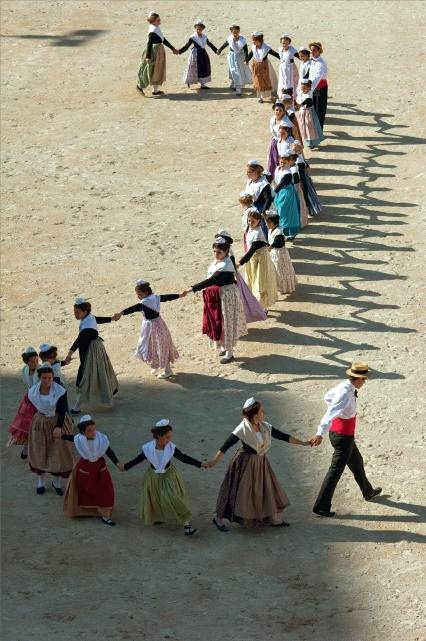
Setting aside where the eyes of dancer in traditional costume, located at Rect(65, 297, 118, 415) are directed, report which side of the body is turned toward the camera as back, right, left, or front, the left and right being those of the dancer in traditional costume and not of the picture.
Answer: left

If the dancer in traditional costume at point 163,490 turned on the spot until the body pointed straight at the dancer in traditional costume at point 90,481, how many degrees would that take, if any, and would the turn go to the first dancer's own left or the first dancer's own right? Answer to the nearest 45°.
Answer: approximately 90° to the first dancer's own right

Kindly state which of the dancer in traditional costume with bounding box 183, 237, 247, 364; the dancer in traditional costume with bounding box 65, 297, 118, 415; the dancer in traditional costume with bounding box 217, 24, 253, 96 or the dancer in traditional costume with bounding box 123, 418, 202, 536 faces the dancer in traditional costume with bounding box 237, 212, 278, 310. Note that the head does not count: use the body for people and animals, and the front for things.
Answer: the dancer in traditional costume with bounding box 217, 24, 253, 96

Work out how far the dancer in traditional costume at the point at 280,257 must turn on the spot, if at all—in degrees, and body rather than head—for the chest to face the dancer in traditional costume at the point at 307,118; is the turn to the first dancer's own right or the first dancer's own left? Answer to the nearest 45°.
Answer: approximately 135° to the first dancer's own right

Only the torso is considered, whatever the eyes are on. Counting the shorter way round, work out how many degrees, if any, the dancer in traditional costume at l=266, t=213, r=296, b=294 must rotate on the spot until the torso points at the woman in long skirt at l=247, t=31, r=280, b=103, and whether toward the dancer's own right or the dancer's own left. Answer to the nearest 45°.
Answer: approximately 135° to the dancer's own right

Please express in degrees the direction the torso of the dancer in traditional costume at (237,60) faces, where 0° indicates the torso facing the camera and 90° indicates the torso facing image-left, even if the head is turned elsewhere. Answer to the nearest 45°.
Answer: approximately 0°

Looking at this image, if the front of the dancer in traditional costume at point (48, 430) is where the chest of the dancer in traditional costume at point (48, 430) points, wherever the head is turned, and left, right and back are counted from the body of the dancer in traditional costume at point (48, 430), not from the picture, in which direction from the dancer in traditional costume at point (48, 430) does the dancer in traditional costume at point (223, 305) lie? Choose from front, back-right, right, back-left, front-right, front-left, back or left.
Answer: back-left

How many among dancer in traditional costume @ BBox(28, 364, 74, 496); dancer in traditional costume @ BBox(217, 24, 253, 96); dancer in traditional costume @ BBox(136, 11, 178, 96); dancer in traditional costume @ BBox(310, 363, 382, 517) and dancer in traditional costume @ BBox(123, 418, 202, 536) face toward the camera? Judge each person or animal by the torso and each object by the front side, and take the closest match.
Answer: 3
